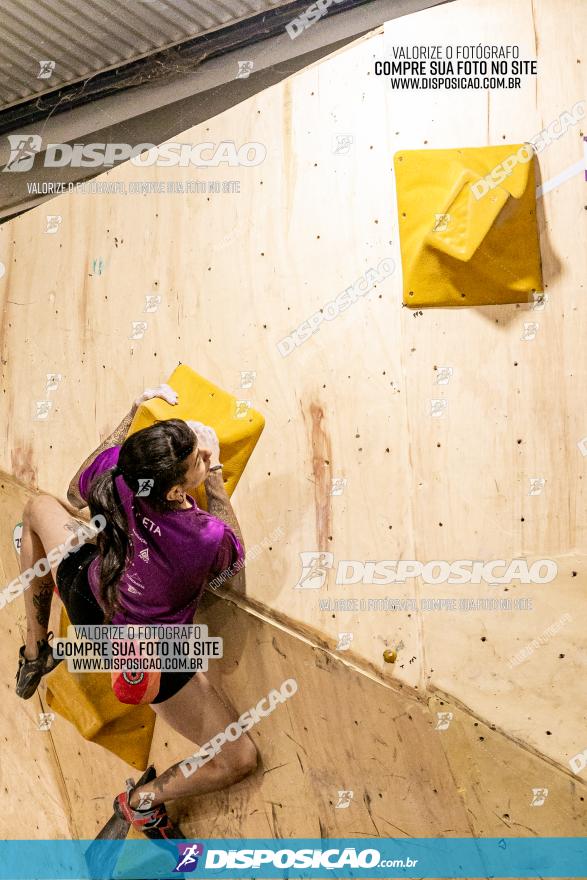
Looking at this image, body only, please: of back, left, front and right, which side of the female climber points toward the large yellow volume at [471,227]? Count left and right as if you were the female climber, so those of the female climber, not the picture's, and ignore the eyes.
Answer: right

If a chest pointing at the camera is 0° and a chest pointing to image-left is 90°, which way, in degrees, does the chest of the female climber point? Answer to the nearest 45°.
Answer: approximately 180°
